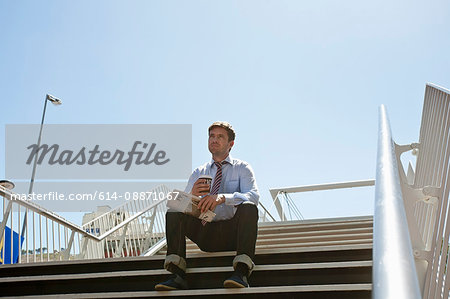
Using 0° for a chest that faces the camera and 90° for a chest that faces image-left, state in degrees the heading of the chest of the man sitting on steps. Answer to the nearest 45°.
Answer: approximately 45°

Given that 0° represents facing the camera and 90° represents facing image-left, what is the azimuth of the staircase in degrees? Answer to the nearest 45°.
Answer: approximately 0°
